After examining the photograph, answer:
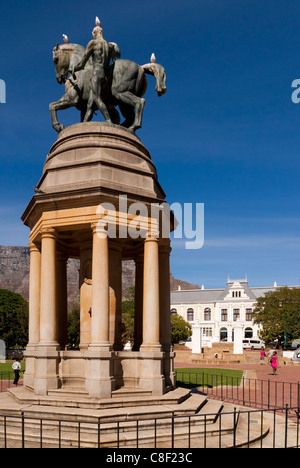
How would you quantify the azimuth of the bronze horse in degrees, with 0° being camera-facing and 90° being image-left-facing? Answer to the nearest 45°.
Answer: approximately 90°

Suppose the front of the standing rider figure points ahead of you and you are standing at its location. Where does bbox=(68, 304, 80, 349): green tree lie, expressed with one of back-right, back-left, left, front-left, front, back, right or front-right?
back-right

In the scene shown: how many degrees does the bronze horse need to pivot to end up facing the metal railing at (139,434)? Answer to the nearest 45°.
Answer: approximately 90° to its left

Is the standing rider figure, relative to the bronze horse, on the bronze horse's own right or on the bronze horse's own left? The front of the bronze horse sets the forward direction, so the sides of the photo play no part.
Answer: on the bronze horse's own left

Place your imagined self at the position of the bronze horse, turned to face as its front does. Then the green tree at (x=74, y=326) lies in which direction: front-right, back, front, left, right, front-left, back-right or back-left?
right
